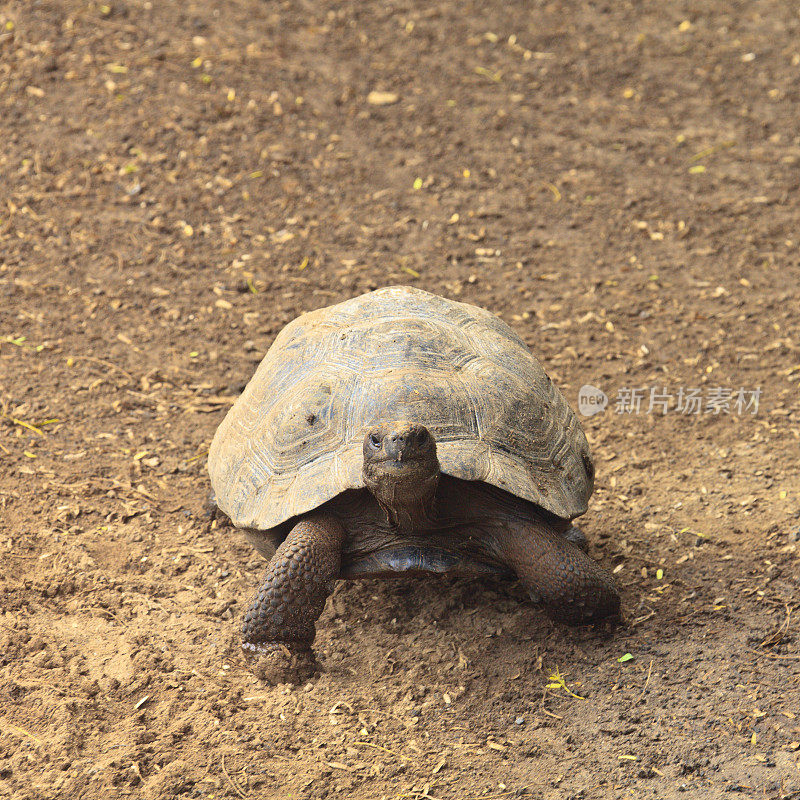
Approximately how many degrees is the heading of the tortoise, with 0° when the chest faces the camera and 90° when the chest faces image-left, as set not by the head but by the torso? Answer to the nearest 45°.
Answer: approximately 0°
